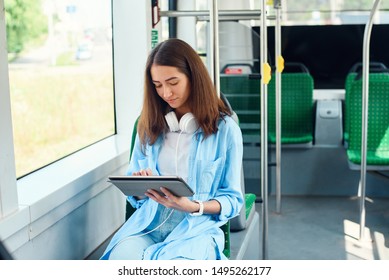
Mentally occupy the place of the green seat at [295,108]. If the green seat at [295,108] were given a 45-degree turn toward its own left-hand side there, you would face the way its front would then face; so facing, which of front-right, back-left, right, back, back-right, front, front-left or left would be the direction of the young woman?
front-right

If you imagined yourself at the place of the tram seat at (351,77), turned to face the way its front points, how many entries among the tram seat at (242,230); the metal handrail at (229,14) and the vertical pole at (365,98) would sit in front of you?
3

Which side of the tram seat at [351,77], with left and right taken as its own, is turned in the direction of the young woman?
front

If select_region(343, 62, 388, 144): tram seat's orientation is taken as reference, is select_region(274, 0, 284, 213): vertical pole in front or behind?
in front

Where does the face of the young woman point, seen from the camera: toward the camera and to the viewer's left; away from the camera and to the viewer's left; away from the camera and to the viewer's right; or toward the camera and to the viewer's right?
toward the camera and to the viewer's left

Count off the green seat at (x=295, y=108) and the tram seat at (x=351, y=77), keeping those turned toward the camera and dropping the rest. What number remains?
2

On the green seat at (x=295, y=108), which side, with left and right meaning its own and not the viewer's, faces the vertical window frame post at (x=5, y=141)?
front

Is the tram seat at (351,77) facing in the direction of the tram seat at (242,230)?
yes

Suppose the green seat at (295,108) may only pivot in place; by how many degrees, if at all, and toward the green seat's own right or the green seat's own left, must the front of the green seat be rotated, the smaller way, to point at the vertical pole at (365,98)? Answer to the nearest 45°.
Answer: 0° — it already faces it

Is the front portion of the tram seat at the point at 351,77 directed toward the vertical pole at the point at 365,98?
yes
